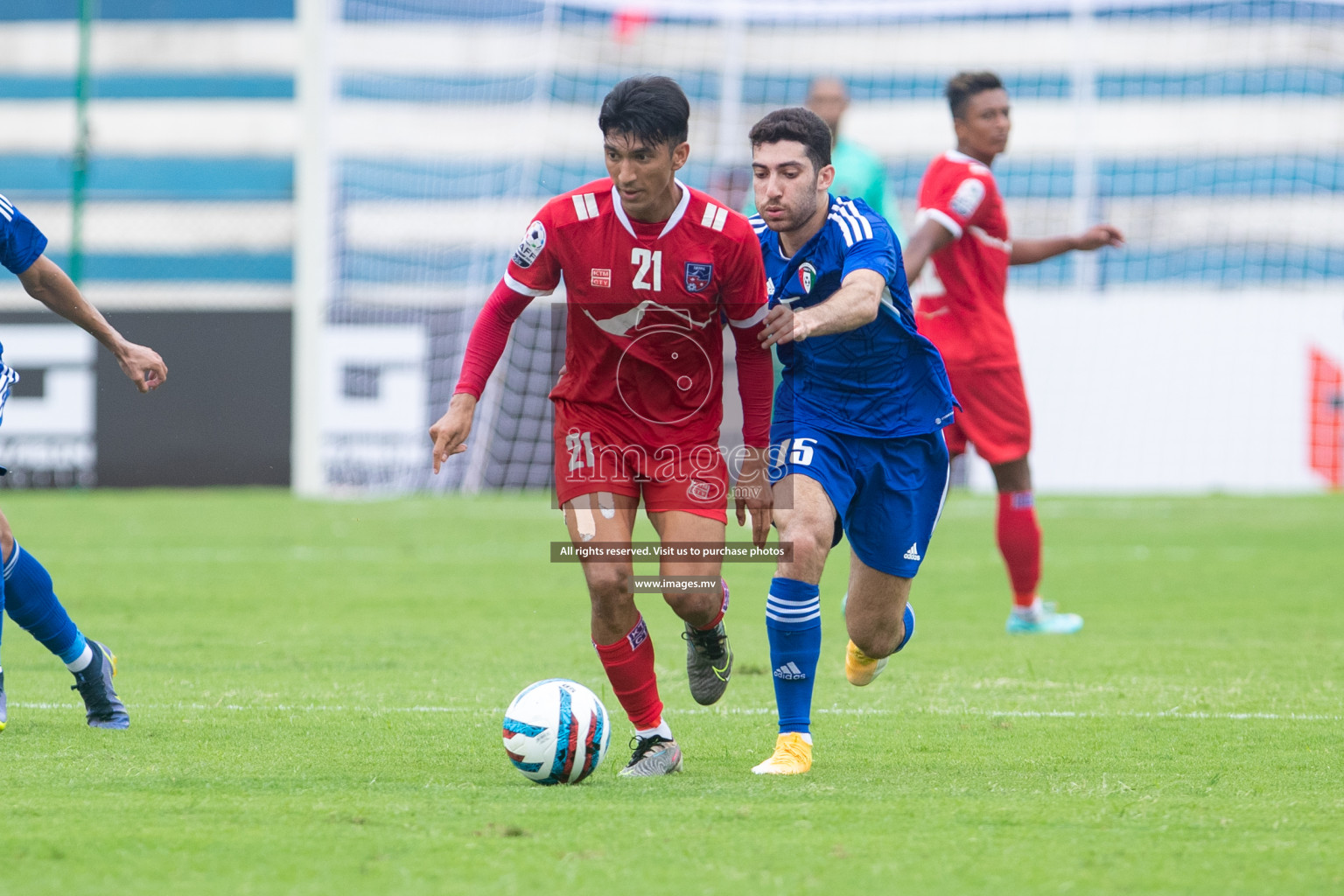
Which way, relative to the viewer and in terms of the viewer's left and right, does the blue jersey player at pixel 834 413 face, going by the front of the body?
facing the viewer and to the left of the viewer

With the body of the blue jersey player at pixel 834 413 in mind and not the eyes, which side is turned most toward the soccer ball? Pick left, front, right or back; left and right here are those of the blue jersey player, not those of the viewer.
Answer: front

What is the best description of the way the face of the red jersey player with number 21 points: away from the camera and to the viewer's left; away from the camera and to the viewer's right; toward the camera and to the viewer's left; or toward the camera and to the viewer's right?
toward the camera and to the viewer's left

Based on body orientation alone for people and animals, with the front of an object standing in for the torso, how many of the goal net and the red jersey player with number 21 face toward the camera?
2

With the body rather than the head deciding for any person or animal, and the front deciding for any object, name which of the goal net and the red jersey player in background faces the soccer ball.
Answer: the goal net

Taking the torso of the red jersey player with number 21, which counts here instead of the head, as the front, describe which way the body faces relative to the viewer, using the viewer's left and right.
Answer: facing the viewer

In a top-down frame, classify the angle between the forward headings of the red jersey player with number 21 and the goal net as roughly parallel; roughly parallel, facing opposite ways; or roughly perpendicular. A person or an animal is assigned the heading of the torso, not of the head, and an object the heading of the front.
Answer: roughly parallel

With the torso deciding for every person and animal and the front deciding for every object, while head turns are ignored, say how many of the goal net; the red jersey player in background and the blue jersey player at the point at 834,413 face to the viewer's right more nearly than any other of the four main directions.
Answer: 1

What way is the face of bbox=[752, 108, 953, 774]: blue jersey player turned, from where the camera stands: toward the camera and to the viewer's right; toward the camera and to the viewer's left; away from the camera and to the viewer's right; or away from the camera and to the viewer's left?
toward the camera and to the viewer's left

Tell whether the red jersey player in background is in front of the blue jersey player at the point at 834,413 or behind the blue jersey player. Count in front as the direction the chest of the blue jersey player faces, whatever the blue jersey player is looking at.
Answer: behind

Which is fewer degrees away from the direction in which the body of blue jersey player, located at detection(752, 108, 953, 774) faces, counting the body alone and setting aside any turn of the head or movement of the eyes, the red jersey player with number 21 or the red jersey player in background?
the red jersey player with number 21

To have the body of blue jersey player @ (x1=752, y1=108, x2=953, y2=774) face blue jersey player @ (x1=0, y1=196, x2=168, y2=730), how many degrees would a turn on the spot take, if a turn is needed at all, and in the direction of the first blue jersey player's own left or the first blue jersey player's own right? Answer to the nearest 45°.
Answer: approximately 45° to the first blue jersey player's own right

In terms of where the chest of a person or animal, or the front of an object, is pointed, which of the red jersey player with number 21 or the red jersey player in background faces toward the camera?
the red jersey player with number 21

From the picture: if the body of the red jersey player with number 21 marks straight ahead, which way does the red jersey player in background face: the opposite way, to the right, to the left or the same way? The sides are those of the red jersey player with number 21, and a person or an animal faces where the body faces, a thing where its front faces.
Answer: to the left
